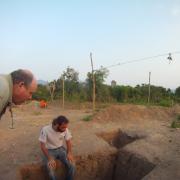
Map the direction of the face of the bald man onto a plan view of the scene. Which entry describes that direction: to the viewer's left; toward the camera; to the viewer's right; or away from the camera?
to the viewer's right

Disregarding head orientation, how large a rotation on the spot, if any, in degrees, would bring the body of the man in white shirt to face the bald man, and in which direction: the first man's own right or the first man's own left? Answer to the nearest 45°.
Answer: approximately 45° to the first man's own right

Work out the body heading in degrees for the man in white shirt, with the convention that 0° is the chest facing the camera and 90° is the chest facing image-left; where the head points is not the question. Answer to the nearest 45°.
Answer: approximately 315°
